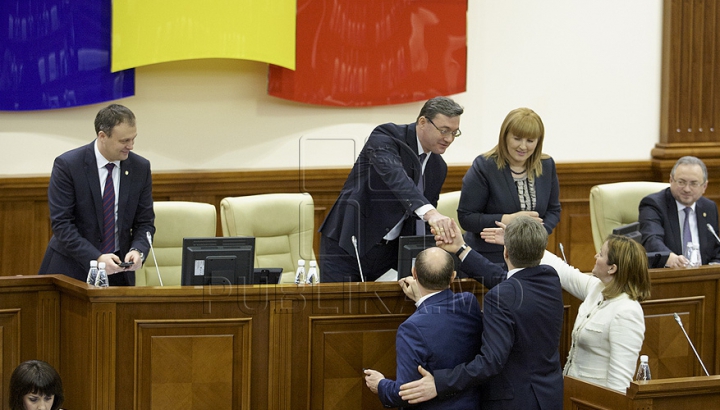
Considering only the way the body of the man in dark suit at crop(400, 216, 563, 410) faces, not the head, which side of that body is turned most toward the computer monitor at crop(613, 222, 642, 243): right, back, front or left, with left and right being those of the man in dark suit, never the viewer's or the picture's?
right

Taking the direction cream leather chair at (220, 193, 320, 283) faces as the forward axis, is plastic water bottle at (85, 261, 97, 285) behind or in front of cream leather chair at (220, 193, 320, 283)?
in front

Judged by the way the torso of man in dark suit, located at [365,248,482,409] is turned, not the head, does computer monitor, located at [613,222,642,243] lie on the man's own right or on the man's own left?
on the man's own right

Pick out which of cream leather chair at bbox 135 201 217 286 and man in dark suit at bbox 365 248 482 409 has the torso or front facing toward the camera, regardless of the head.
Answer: the cream leather chair

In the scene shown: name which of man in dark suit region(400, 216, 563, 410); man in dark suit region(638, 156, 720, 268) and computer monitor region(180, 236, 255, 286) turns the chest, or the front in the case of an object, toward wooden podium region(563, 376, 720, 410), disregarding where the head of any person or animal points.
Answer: man in dark suit region(638, 156, 720, 268)

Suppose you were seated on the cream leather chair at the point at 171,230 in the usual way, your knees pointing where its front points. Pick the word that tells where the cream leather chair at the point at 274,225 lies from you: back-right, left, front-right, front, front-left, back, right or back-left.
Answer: left

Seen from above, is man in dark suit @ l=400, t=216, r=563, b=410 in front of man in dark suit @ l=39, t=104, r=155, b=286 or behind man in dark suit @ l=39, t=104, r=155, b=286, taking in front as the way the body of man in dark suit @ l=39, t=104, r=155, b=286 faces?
in front

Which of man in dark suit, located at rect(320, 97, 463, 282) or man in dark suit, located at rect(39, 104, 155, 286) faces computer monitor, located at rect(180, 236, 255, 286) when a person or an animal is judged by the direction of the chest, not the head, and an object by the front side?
man in dark suit, located at rect(39, 104, 155, 286)

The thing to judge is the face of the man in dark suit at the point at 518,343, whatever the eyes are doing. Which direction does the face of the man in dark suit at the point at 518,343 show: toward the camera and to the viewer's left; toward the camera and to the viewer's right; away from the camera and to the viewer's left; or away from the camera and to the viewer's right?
away from the camera and to the viewer's left

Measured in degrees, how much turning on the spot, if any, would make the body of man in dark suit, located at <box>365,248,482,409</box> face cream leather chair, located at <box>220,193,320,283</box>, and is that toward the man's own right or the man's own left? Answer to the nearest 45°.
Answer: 0° — they already face it

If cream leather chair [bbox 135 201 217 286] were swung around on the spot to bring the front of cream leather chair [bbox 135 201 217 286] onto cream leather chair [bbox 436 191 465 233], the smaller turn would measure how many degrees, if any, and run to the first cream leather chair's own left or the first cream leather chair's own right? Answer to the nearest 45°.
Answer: approximately 90° to the first cream leather chair's own left

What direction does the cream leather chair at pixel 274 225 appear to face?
toward the camera

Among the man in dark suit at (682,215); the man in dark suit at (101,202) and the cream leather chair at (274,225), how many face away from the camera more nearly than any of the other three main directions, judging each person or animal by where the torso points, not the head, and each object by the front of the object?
0

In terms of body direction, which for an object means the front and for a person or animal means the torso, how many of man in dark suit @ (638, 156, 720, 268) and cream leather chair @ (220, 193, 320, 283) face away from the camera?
0

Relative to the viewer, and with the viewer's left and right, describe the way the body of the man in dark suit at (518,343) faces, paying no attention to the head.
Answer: facing away from the viewer and to the left of the viewer

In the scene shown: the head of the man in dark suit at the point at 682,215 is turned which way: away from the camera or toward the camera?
toward the camera

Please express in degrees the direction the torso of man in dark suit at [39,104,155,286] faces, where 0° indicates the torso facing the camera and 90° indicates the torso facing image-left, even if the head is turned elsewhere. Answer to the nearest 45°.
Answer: approximately 315°

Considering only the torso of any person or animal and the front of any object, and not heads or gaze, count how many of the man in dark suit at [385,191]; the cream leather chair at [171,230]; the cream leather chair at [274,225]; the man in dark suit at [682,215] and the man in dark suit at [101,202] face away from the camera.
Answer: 0
